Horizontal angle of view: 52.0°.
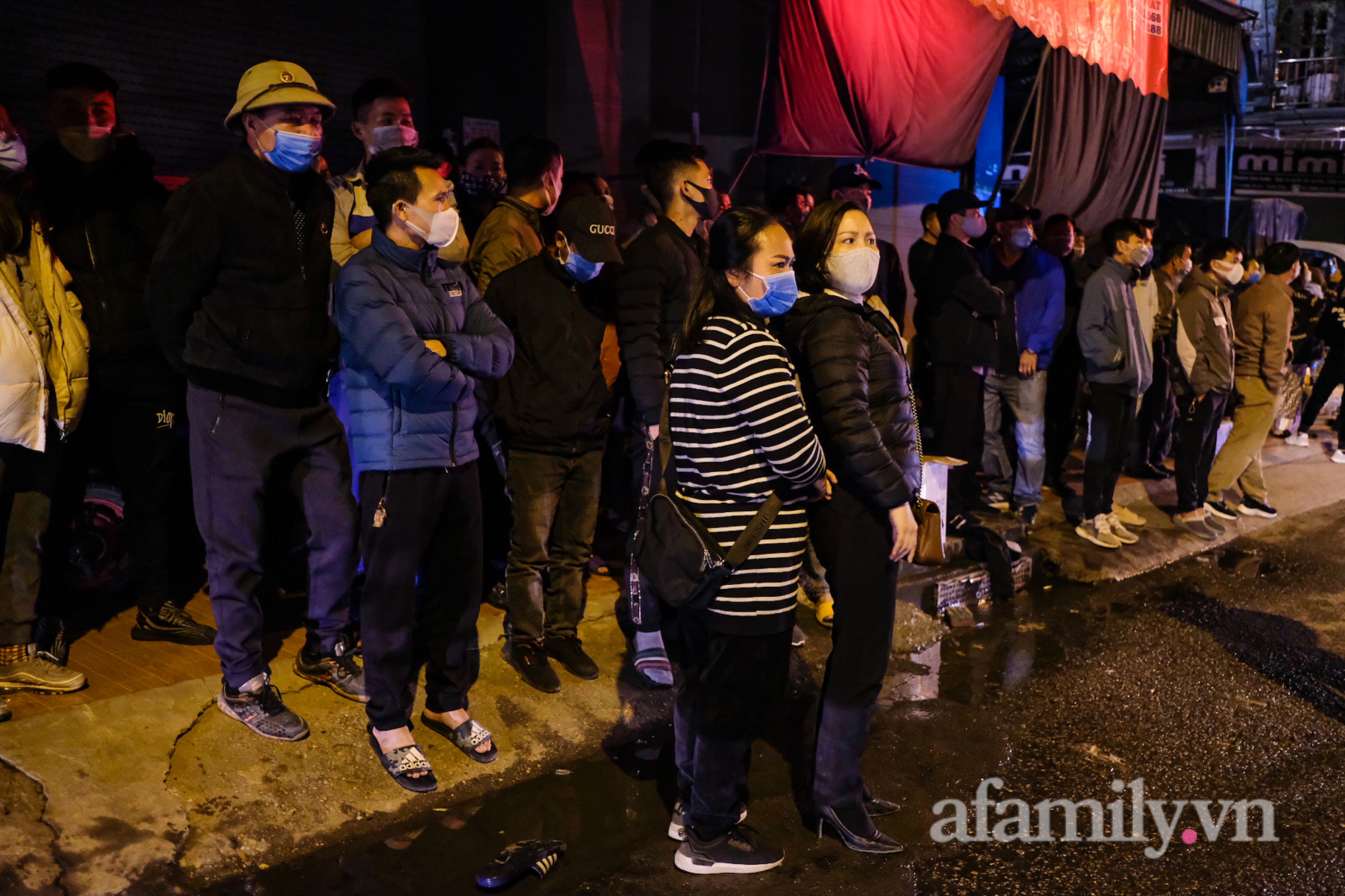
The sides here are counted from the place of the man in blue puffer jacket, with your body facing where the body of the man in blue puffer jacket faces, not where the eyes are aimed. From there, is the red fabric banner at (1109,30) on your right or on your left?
on your left

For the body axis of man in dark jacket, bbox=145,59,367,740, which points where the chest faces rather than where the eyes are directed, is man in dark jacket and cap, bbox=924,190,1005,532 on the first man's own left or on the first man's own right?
on the first man's own left

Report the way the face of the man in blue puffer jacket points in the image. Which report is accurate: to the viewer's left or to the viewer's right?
to the viewer's right

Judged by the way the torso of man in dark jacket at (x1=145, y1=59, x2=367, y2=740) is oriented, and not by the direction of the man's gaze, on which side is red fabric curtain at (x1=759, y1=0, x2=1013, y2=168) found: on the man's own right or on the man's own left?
on the man's own left

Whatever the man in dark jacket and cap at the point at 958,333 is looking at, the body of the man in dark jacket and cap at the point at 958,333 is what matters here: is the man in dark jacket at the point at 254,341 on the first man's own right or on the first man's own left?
on the first man's own right

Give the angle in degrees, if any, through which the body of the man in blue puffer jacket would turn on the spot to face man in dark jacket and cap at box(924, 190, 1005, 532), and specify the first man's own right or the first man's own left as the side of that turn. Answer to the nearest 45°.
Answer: approximately 90° to the first man's own left

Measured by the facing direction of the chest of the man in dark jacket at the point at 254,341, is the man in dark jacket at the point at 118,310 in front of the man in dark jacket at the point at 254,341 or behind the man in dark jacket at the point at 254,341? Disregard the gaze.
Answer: behind

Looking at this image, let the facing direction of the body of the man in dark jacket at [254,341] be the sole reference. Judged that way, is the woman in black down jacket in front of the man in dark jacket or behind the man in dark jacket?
in front

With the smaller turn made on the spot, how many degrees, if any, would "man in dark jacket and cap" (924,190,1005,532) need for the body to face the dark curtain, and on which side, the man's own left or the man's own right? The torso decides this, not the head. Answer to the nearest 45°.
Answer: approximately 90° to the man's own left

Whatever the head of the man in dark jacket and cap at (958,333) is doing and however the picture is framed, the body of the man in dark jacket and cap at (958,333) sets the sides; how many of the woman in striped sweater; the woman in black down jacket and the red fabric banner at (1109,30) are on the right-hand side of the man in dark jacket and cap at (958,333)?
2

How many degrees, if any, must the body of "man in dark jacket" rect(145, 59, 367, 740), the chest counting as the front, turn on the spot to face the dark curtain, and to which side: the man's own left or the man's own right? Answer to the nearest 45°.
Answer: approximately 90° to the man's own left

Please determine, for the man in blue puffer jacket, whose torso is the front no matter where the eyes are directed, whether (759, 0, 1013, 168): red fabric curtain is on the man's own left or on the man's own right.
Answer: on the man's own left
